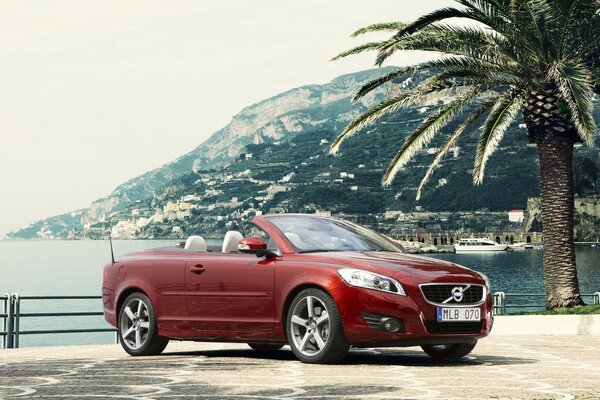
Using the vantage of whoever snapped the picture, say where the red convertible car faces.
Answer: facing the viewer and to the right of the viewer

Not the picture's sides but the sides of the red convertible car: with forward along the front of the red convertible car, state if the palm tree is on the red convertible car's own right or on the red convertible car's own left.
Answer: on the red convertible car's own left
